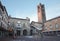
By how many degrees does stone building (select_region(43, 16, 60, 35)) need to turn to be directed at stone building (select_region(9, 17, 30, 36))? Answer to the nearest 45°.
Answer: approximately 45° to its right

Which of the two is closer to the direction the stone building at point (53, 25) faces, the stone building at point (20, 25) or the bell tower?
the stone building

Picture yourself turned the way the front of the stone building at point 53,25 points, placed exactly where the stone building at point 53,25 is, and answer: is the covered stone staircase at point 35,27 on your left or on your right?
on your right

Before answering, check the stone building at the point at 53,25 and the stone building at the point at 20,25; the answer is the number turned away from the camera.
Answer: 0

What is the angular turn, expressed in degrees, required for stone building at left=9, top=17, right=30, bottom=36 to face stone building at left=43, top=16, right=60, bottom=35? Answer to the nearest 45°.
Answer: approximately 45° to its left

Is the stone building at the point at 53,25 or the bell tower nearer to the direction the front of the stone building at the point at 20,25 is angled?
the stone building

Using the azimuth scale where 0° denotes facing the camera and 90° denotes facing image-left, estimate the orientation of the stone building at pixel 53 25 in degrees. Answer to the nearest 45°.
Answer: approximately 45°

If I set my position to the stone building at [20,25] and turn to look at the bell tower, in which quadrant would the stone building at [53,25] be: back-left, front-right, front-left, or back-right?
front-right

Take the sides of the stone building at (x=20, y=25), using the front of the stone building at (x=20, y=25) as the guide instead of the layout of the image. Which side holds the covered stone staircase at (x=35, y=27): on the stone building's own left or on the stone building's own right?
on the stone building's own left
